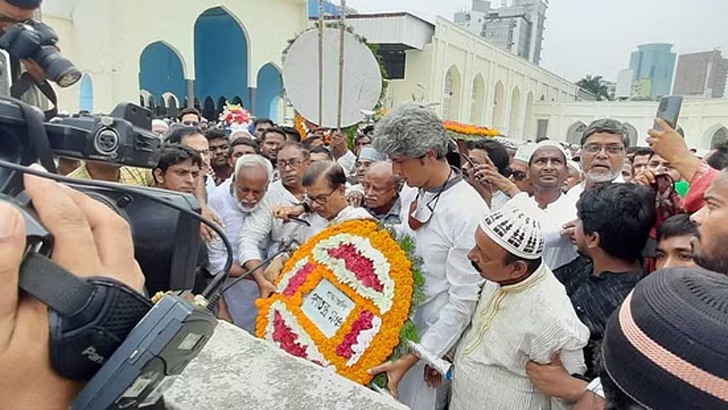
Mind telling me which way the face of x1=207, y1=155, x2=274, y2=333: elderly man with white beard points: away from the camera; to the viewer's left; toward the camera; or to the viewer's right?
toward the camera

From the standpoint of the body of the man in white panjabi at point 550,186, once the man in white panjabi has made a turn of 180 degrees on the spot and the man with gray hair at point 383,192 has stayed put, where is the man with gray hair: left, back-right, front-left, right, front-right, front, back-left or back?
back-left

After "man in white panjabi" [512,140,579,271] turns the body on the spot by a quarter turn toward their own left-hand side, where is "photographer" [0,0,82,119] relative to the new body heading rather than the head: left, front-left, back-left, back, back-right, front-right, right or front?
back-right

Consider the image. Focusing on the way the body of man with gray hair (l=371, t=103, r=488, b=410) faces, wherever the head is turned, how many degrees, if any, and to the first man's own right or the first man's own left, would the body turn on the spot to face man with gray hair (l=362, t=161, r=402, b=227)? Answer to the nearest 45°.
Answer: approximately 135° to the first man's own right

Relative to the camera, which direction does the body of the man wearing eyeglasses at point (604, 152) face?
toward the camera

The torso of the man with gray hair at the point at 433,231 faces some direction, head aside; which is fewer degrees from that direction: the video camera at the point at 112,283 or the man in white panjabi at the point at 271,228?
the video camera

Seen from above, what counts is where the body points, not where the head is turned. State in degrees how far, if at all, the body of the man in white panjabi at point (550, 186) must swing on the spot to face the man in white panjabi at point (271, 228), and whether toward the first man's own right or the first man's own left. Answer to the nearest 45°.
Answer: approximately 45° to the first man's own right

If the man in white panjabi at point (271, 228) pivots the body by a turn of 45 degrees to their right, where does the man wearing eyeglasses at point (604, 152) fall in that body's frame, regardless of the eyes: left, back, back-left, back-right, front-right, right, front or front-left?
left

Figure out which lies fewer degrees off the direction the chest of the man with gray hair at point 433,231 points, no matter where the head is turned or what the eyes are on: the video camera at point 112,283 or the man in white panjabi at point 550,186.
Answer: the video camera

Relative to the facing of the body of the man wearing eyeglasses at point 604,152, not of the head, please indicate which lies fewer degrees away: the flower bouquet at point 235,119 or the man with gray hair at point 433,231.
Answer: the man with gray hair

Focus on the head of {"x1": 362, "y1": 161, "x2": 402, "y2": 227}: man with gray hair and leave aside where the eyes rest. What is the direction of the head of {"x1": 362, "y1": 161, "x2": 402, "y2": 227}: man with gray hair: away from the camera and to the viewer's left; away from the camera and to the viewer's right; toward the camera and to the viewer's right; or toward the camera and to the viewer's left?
toward the camera and to the viewer's left

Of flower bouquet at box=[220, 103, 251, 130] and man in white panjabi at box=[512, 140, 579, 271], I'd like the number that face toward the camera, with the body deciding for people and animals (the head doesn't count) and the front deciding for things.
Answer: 2

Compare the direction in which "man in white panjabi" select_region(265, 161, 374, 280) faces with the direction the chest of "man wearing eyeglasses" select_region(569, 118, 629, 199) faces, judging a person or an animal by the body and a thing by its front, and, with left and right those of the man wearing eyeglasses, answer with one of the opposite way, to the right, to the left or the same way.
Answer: the same way

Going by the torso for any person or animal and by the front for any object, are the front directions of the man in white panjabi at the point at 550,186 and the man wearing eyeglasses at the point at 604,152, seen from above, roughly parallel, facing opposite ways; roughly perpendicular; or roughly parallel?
roughly parallel

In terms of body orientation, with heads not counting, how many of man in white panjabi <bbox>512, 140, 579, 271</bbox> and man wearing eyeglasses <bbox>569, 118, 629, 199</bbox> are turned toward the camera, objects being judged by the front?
2
